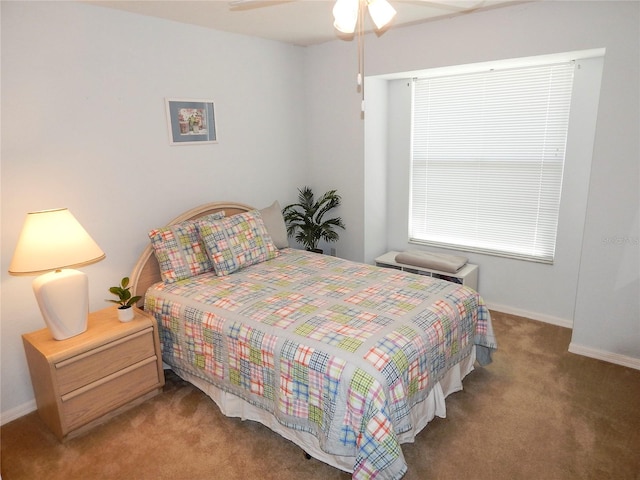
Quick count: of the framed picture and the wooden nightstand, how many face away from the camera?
0

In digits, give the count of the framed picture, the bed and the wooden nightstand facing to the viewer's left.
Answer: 0

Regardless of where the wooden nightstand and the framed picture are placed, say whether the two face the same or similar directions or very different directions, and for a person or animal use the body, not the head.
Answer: same or similar directions

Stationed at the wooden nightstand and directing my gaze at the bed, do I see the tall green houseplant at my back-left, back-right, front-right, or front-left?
front-left

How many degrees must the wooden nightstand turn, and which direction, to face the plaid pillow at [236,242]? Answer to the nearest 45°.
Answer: approximately 45° to its left

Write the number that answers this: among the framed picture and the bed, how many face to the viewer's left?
0

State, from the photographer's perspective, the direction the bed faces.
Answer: facing the viewer and to the right of the viewer

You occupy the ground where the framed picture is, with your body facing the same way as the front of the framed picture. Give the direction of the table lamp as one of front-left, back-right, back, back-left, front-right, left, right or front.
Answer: right

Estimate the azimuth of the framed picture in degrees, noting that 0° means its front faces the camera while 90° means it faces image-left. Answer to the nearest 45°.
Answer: approximately 315°
